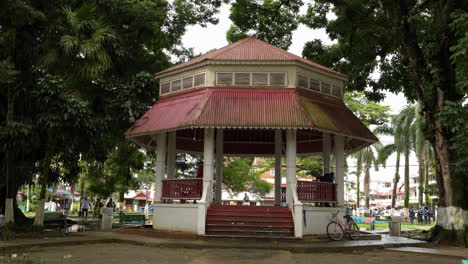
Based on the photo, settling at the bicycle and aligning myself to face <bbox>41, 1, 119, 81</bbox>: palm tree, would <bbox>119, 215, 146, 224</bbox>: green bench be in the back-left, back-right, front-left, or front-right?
front-right
